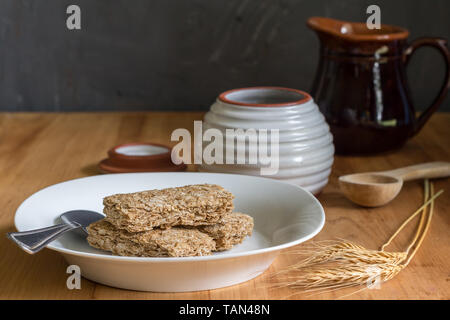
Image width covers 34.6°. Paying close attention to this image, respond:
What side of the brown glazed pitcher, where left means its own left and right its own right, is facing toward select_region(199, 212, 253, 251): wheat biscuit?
left

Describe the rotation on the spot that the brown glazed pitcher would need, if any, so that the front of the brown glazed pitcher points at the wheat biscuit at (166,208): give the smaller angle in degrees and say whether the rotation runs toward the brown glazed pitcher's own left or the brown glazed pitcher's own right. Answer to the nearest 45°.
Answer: approximately 90° to the brown glazed pitcher's own left

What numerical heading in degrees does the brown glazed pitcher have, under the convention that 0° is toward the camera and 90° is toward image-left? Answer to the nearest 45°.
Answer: approximately 90°

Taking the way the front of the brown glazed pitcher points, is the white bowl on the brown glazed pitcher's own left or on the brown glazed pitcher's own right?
on the brown glazed pitcher's own left

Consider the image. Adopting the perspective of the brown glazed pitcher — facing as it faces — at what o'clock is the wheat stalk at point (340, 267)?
The wheat stalk is roughly at 9 o'clock from the brown glazed pitcher.

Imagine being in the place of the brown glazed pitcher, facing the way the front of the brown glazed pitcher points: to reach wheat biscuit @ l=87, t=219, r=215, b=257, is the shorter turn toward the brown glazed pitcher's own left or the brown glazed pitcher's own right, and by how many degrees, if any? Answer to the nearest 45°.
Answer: approximately 90° to the brown glazed pitcher's own left
